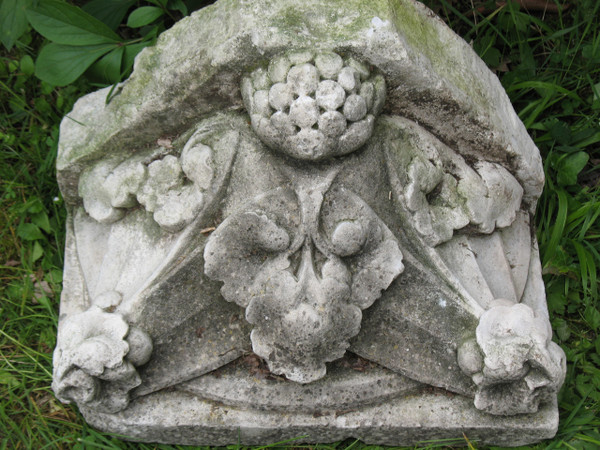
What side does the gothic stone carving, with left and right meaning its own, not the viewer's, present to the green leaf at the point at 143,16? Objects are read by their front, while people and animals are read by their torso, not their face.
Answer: back

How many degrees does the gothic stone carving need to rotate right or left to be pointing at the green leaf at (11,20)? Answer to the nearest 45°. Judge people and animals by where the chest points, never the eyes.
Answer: approximately 135° to its right

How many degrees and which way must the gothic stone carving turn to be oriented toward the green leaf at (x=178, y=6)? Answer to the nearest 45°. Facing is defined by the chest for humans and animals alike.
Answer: approximately 180°

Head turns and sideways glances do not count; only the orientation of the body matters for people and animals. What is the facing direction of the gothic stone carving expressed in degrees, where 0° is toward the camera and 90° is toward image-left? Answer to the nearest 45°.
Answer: approximately 0°

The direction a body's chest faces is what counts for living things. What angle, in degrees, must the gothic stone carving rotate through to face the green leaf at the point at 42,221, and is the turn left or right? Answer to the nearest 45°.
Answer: approximately 135° to its right

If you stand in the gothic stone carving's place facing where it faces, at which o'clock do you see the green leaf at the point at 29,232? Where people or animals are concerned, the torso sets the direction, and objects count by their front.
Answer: The green leaf is roughly at 4 o'clock from the gothic stone carving.

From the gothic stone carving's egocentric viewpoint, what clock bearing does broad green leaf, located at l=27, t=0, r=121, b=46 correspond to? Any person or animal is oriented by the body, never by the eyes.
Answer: The broad green leaf is roughly at 5 o'clock from the gothic stone carving.

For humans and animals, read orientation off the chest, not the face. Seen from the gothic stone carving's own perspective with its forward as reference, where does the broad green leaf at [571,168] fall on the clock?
The broad green leaf is roughly at 8 o'clock from the gothic stone carving.

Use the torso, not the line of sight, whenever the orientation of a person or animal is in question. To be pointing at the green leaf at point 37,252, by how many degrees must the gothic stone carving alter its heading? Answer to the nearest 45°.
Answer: approximately 135° to its right

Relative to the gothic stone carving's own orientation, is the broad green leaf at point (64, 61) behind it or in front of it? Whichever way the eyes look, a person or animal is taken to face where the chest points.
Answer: behind

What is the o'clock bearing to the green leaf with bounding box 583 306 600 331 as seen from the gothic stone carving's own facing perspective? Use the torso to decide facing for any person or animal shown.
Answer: The green leaf is roughly at 9 o'clock from the gothic stone carving.
